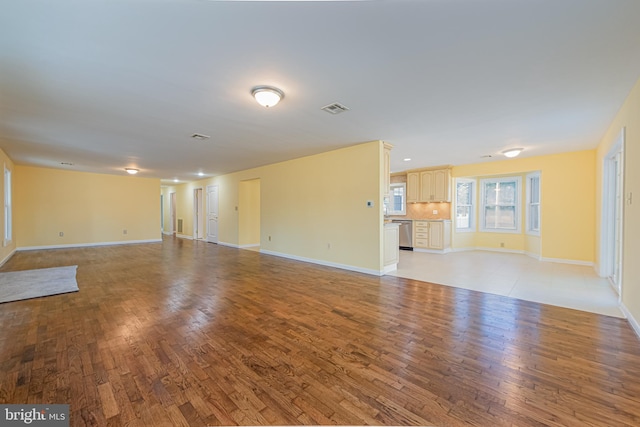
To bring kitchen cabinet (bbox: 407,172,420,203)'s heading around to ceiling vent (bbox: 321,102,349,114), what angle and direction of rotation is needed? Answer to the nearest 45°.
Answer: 0° — it already faces it

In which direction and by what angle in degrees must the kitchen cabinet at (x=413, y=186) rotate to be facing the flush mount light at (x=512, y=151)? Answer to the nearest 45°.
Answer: approximately 45° to its left

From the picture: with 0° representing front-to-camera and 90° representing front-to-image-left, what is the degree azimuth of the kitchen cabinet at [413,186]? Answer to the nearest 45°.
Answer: approximately 0°

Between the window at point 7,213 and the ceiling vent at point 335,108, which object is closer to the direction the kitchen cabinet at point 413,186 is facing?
the ceiling vent

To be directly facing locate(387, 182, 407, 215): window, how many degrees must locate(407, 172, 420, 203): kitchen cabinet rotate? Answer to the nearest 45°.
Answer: approximately 135° to its right

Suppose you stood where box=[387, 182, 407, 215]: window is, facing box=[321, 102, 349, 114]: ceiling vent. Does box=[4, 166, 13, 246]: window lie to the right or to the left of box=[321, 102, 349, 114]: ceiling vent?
right

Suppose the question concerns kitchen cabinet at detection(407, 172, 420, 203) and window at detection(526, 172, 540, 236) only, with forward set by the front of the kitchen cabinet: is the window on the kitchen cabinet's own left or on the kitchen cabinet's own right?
on the kitchen cabinet's own left

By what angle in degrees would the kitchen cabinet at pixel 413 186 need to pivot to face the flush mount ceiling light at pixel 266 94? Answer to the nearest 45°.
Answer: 0° — it already faces it

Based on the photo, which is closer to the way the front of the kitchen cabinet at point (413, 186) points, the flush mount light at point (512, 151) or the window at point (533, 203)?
the flush mount light
